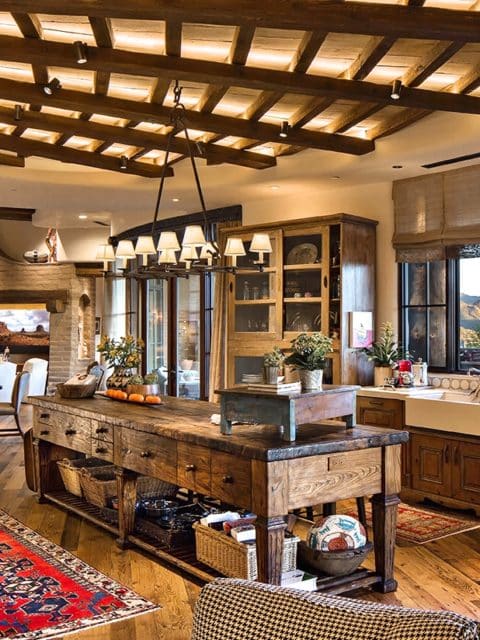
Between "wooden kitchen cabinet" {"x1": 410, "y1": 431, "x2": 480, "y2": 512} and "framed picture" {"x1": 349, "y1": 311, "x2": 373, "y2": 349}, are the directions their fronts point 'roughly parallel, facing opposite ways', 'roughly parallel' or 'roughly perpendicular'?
roughly perpendicular

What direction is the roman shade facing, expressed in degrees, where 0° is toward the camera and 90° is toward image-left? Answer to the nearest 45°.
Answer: approximately 45°

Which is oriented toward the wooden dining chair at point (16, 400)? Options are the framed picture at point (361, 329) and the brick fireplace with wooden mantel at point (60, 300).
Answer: the brick fireplace with wooden mantel
